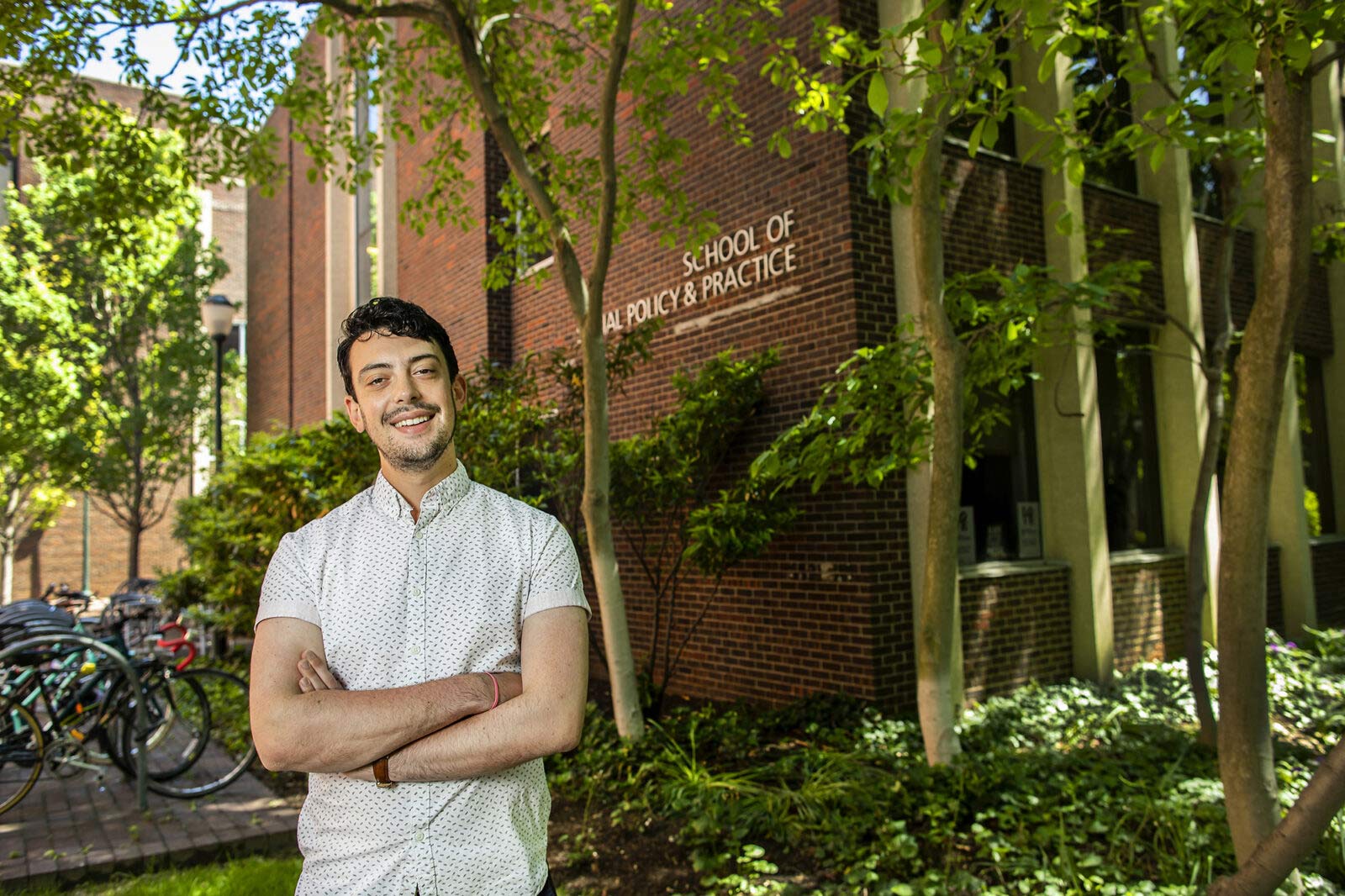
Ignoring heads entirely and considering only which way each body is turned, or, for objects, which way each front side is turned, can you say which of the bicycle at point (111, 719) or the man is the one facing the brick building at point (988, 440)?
the bicycle

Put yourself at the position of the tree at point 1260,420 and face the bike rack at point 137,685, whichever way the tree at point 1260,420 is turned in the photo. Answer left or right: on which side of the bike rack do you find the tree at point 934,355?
right

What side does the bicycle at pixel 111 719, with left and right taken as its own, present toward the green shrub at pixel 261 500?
left

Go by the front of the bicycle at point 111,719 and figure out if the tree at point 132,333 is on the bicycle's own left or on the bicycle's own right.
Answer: on the bicycle's own left

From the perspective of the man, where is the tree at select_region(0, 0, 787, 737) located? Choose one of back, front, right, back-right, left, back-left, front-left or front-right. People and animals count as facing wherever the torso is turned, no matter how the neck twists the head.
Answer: back

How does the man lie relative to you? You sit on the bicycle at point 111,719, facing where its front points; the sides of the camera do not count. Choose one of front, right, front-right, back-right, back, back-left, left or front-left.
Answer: right

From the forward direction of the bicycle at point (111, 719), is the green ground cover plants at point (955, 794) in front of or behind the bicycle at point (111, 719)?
in front

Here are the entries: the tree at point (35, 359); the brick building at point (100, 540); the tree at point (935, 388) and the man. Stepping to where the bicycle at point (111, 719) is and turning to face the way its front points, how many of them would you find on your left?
2

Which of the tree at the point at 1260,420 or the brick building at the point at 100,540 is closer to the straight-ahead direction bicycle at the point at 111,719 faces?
the tree

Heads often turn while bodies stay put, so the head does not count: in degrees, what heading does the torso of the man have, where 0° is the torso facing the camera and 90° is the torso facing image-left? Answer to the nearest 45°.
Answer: approximately 0°

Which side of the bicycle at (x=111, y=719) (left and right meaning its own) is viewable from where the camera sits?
right
